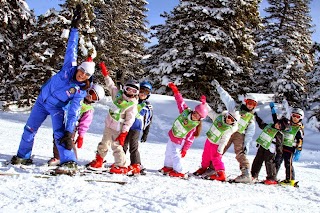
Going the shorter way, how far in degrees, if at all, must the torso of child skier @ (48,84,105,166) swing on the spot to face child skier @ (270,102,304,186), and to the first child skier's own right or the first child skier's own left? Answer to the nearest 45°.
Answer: approximately 135° to the first child skier's own left

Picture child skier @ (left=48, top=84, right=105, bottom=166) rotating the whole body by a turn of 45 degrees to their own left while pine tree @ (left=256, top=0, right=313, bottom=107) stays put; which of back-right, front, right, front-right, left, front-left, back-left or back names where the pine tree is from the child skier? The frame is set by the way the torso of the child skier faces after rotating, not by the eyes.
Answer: back-left

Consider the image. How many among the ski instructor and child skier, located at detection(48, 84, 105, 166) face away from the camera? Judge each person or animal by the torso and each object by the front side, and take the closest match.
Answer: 0

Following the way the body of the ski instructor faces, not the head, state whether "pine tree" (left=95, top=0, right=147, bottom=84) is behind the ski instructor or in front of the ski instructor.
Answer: behind

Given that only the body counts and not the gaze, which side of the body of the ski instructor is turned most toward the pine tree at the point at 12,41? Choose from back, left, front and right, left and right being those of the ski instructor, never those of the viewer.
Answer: back

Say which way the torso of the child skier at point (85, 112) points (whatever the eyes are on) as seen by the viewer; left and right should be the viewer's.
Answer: facing the viewer and to the left of the viewer

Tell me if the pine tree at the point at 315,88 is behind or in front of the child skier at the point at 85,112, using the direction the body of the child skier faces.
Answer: behind

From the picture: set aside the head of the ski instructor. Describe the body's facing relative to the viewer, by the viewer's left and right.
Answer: facing the viewer

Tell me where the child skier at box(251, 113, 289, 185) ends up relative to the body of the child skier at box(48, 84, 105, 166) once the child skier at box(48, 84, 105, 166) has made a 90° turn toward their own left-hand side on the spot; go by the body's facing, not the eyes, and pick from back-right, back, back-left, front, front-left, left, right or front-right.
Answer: front-left

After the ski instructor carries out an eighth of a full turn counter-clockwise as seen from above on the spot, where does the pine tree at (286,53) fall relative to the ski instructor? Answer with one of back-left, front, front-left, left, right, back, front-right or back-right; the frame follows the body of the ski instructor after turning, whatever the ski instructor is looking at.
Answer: left
